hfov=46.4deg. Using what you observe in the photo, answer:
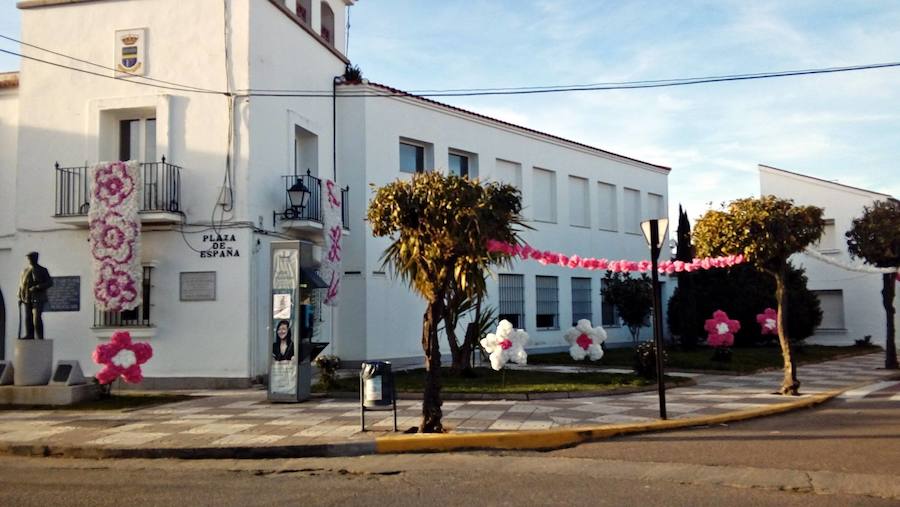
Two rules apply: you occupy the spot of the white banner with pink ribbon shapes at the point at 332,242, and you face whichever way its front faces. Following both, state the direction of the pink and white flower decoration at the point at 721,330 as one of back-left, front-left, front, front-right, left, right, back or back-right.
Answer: front-left

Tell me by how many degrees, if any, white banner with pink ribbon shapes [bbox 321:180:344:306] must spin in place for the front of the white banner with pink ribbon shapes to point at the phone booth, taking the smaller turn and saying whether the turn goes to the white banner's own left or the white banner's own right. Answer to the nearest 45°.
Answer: approximately 45° to the white banner's own right

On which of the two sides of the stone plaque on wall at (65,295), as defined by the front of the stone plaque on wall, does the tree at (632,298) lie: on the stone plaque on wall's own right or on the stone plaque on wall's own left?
on the stone plaque on wall's own left

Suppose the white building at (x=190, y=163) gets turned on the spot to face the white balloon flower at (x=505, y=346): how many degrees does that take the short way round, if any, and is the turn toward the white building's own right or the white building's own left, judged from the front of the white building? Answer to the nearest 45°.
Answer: approximately 45° to the white building's own left

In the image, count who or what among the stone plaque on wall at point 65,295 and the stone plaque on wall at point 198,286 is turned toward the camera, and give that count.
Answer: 2

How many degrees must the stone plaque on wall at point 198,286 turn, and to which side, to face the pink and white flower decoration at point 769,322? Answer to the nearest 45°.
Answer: approximately 90° to its left

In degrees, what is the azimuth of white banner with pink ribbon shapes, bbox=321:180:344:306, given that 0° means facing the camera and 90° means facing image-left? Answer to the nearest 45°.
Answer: approximately 315°

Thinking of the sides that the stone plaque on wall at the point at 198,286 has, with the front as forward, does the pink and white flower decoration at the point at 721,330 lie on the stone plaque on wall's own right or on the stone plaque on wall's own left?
on the stone plaque on wall's own left

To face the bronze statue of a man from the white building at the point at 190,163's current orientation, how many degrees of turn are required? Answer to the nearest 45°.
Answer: approximately 45° to its right
